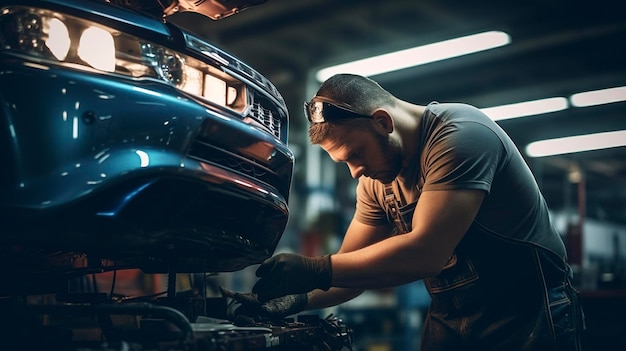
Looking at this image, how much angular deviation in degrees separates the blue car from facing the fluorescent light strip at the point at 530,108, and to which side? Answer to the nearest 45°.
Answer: approximately 90° to its left

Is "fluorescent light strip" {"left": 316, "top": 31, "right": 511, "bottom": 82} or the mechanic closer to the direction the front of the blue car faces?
the mechanic

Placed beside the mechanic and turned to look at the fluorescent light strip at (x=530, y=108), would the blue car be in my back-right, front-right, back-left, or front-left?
back-left

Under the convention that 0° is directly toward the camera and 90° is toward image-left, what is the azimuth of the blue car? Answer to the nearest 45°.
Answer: approximately 315°

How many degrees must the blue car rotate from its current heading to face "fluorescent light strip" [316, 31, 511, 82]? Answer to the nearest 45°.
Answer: approximately 90° to its left

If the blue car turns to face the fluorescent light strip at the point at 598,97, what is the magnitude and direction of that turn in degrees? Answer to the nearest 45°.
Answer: approximately 90° to its left

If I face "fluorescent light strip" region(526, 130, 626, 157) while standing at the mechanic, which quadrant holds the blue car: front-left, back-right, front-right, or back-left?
back-left

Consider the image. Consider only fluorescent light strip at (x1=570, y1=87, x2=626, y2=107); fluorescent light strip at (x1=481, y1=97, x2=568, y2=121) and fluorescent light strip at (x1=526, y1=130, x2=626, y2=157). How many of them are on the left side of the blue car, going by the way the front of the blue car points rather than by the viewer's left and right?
3

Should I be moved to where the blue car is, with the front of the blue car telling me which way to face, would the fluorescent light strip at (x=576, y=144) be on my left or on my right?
on my left
